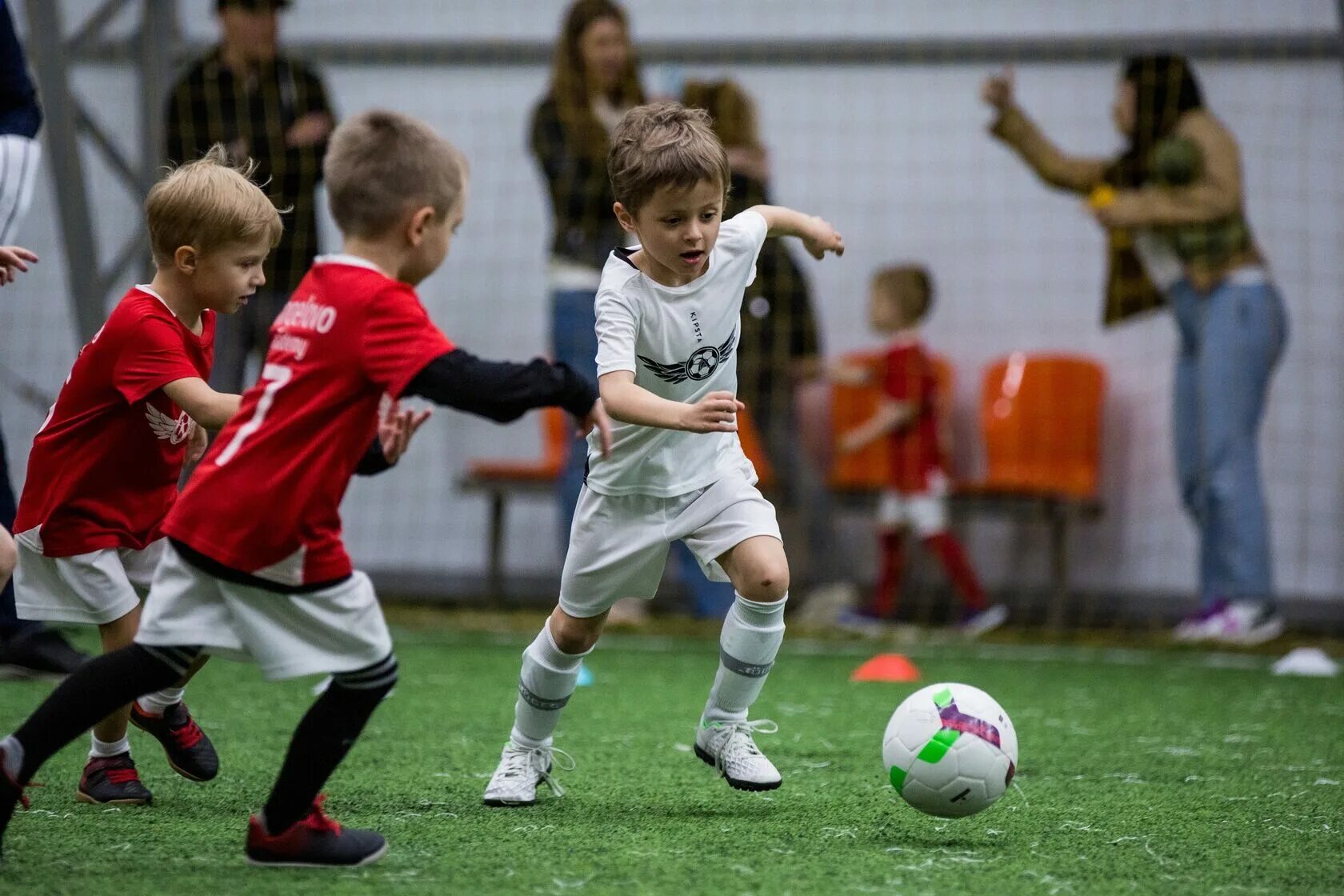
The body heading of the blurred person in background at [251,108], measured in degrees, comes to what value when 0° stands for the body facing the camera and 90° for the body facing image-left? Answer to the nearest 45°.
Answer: approximately 0°

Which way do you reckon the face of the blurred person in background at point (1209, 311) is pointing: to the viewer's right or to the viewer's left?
to the viewer's left

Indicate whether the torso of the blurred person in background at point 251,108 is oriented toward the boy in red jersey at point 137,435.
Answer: yes

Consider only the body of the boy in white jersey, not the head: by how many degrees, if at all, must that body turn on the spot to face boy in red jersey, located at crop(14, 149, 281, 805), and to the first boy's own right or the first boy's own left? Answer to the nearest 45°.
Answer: approximately 135° to the first boy's own right

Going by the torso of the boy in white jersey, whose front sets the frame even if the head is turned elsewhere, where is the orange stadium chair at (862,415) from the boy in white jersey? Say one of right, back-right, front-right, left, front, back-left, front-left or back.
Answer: back-left

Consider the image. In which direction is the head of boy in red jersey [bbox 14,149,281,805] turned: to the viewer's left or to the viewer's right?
to the viewer's right

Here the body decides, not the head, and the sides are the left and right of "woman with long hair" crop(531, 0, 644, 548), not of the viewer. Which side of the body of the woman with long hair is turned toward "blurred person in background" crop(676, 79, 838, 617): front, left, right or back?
left
